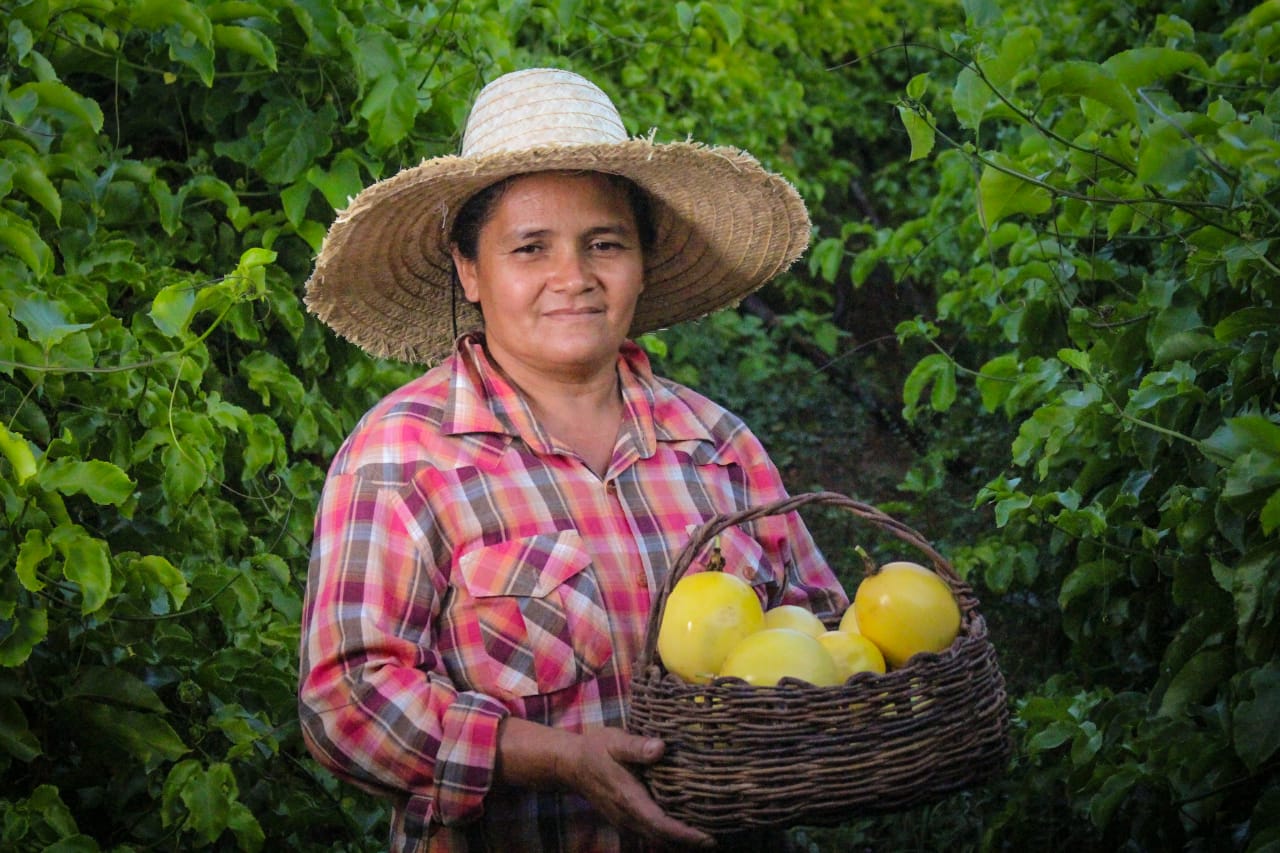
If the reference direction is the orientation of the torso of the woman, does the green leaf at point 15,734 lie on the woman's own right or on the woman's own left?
on the woman's own right

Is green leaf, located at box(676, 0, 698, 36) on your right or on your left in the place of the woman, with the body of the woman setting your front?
on your left

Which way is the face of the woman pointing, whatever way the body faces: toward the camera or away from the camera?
toward the camera

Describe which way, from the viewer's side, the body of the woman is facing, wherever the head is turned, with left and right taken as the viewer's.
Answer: facing the viewer and to the right of the viewer

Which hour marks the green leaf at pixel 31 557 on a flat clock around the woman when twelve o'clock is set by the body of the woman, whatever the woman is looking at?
The green leaf is roughly at 4 o'clock from the woman.

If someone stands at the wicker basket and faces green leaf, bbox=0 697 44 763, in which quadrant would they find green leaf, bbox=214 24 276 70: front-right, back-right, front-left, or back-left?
front-right

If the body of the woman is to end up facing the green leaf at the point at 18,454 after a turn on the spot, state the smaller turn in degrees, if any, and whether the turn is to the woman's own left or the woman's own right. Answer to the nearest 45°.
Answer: approximately 135° to the woman's own right
